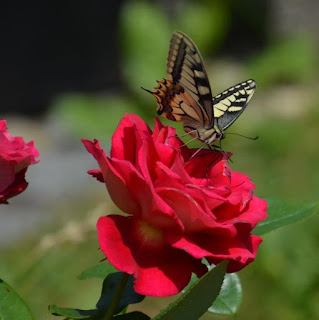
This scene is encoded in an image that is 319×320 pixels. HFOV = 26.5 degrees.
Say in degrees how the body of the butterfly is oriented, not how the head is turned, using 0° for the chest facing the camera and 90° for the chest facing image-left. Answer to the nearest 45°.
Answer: approximately 315°
